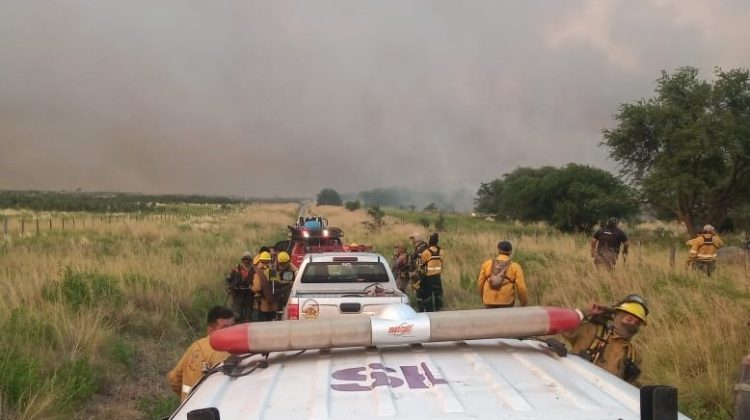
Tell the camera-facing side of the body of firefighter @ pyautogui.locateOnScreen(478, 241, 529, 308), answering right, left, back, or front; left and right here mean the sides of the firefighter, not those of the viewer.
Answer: back

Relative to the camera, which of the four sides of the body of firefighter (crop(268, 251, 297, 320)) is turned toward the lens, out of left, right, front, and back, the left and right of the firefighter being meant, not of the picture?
back

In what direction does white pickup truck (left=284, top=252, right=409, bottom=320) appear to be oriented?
away from the camera
